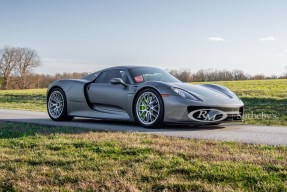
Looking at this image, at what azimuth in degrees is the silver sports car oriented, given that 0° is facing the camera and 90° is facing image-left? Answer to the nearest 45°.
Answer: approximately 315°
